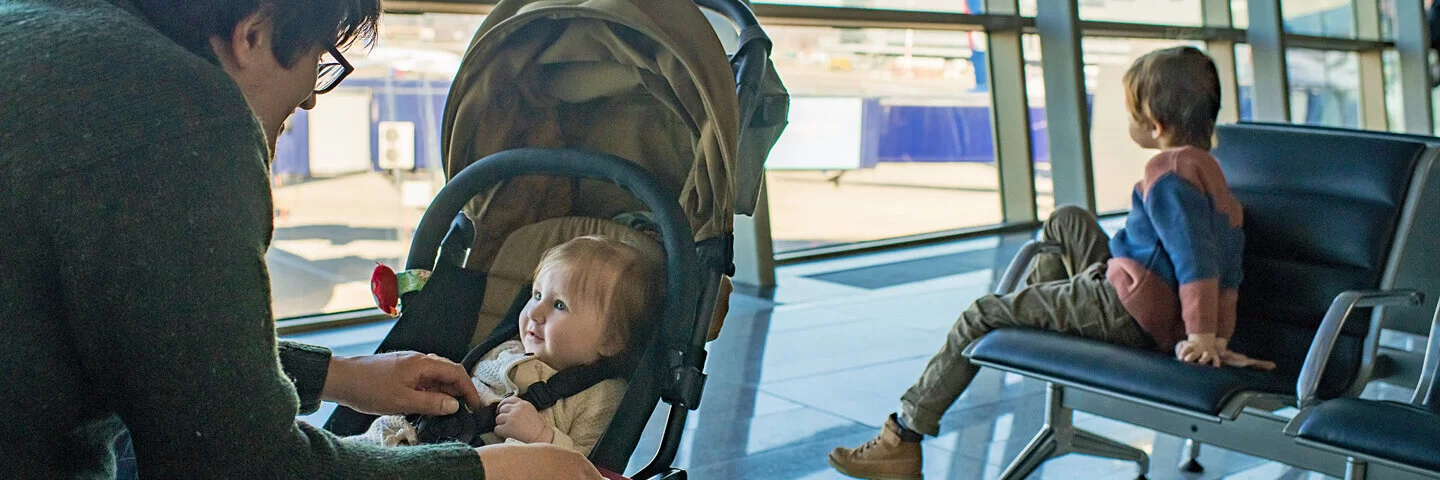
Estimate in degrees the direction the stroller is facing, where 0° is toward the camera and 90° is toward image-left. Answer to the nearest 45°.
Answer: approximately 45°
